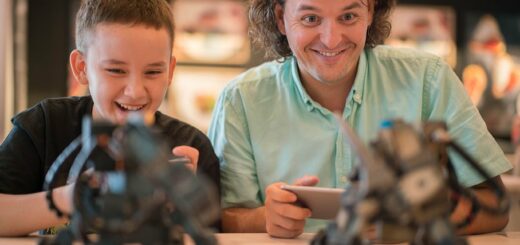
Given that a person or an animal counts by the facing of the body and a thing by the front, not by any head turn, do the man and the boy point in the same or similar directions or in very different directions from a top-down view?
same or similar directions

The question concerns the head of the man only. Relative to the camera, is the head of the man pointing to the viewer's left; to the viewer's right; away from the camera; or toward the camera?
toward the camera

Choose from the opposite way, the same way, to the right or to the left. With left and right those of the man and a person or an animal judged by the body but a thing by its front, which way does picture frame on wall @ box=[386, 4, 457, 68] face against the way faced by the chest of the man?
the same way

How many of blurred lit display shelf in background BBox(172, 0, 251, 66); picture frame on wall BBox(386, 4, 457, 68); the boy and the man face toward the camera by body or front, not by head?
4

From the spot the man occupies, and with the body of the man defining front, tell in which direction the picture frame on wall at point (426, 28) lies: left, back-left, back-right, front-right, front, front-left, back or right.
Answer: back

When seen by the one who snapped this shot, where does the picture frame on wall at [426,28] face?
facing the viewer

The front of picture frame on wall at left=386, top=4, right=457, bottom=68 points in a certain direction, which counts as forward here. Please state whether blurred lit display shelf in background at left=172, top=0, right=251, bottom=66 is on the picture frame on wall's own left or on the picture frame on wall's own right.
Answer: on the picture frame on wall's own right

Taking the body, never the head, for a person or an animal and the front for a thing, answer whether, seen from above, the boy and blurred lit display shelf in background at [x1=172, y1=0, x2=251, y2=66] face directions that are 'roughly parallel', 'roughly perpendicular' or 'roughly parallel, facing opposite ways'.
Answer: roughly parallel

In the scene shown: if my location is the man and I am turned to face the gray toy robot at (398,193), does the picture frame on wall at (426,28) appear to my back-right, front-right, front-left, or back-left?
back-left

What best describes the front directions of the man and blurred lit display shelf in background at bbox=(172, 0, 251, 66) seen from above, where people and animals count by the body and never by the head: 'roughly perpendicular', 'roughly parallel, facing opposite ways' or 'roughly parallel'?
roughly parallel

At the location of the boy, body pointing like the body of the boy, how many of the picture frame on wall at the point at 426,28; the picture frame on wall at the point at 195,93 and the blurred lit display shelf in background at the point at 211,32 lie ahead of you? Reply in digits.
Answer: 0

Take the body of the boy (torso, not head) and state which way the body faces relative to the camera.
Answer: toward the camera

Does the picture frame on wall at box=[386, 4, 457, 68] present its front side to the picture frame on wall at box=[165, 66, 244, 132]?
no

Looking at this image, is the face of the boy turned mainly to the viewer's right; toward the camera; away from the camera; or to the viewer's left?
toward the camera

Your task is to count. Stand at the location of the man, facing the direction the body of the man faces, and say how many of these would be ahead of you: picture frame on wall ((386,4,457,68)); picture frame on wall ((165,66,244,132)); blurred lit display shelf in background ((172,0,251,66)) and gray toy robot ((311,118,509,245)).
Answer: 1

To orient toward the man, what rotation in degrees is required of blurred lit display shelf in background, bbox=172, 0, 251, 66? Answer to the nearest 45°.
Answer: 0° — it already faces them

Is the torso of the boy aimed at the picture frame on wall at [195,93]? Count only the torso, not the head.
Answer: no
